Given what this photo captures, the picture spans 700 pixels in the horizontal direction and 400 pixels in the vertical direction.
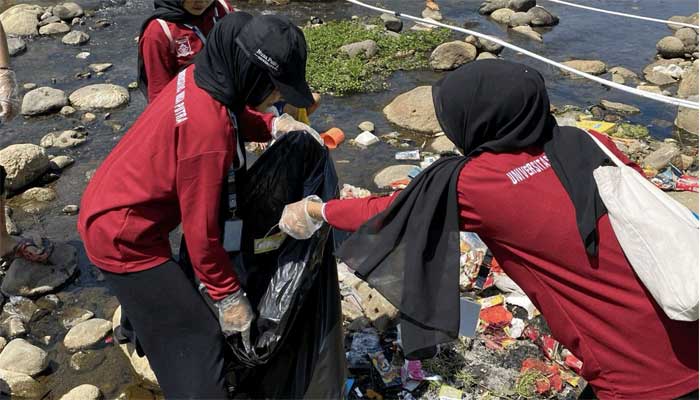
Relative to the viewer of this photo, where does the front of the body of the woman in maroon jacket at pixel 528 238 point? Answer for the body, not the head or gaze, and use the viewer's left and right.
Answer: facing away from the viewer and to the left of the viewer

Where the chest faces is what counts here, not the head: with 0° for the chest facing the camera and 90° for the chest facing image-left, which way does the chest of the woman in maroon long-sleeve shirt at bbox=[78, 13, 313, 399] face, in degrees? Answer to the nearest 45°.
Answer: approximately 270°

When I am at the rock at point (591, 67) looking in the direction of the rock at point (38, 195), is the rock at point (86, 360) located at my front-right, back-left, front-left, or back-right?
front-left

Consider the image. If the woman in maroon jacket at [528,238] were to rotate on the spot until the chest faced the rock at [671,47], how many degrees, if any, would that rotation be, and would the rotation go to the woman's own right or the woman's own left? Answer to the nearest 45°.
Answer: approximately 45° to the woman's own right

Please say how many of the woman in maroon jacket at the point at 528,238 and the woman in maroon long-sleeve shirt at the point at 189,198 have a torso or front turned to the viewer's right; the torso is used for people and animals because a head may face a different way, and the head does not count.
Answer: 1

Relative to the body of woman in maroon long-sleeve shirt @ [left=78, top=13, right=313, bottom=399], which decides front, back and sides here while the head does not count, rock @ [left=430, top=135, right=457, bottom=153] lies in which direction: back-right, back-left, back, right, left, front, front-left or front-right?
front-left

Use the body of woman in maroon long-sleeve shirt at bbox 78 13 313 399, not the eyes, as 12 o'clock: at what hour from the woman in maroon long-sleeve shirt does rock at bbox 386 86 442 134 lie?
The rock is roughly at 10 o'clock from the woman in maroon long-sleeve shirt.

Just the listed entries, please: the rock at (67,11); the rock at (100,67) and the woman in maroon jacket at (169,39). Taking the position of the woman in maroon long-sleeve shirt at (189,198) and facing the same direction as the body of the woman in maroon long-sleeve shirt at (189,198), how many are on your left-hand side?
3

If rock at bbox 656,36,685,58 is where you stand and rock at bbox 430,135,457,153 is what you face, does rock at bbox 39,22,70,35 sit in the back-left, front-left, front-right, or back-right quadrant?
front-right

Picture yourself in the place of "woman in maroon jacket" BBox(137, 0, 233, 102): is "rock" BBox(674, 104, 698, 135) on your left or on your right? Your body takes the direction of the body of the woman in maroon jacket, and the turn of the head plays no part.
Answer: on your left

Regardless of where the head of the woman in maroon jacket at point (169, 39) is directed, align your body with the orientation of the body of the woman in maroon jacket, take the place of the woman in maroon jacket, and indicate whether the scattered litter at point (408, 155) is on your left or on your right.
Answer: on your left

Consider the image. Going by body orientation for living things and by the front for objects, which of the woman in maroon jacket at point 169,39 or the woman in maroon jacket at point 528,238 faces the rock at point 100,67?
the woman in maroon jacket at point 528,238

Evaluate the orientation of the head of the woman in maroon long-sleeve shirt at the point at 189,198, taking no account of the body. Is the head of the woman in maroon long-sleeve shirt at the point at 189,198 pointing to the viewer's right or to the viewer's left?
to the viewer's right

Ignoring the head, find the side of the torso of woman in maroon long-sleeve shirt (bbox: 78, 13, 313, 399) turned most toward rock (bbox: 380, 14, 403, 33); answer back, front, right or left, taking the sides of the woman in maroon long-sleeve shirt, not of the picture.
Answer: left

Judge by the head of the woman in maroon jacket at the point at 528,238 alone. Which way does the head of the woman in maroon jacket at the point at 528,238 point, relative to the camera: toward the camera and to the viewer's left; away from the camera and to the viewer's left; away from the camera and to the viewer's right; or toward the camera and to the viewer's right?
away from the camera and to the viewer's left

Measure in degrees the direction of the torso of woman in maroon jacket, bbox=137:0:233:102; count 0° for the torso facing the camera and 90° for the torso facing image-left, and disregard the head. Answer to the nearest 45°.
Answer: approximately 315°

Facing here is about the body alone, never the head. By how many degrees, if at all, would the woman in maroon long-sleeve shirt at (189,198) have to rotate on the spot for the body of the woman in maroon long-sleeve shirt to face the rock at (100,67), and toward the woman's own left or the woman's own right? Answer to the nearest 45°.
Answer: approximately 90° to the woman's own left
